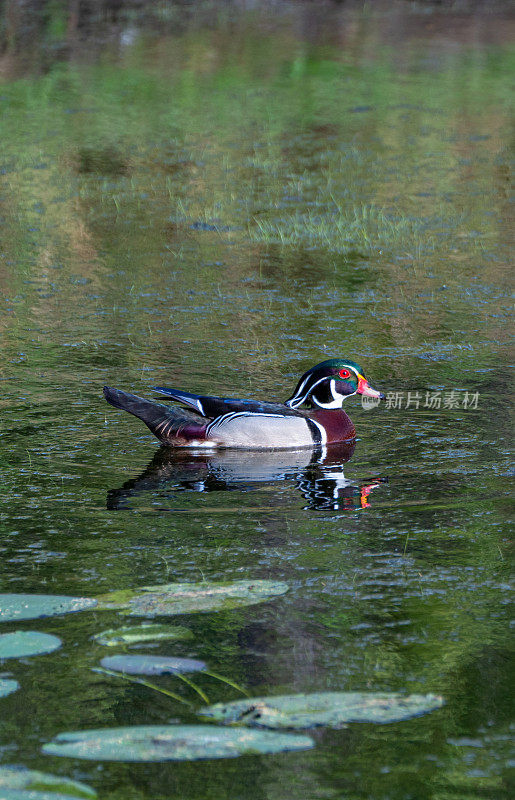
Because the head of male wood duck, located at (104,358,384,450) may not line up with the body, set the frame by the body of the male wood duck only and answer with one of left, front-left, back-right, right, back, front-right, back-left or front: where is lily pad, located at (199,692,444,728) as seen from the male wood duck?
right

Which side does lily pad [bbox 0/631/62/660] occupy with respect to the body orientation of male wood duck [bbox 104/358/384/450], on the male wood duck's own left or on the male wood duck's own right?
on the male wood duck's own right

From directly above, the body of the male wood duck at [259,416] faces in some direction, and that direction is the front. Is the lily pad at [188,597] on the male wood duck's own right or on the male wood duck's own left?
on the male wood duck's own right

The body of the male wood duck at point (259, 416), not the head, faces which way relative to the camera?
to the viewer's right

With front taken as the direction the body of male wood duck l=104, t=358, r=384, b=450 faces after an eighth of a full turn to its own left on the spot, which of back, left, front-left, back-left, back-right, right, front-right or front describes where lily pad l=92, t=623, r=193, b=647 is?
back-right

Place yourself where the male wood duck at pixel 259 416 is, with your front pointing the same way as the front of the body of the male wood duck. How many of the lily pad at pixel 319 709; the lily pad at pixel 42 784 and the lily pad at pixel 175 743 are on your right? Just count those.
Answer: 3

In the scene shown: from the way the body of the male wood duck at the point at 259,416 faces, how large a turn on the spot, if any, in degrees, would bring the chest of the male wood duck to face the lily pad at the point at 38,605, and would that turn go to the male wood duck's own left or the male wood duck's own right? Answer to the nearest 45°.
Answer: approximately 90° to the male wood duck's own right

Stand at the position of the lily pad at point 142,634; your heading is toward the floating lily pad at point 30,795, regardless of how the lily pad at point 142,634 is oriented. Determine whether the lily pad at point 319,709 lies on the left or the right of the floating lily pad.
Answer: left

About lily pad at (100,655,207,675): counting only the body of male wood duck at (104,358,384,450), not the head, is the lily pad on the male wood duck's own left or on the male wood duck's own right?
on the male wood duck's own right

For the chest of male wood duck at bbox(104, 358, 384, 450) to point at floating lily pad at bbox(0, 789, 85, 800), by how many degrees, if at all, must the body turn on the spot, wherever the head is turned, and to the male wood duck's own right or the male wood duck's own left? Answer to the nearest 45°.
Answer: approximately 90° to the male wood duck's own right

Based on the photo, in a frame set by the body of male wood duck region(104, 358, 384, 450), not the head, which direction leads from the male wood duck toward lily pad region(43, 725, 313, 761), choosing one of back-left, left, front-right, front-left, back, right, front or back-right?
right

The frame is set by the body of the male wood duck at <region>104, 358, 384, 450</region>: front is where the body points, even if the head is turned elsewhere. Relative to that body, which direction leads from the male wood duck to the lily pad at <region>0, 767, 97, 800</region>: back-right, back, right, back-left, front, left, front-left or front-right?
right
